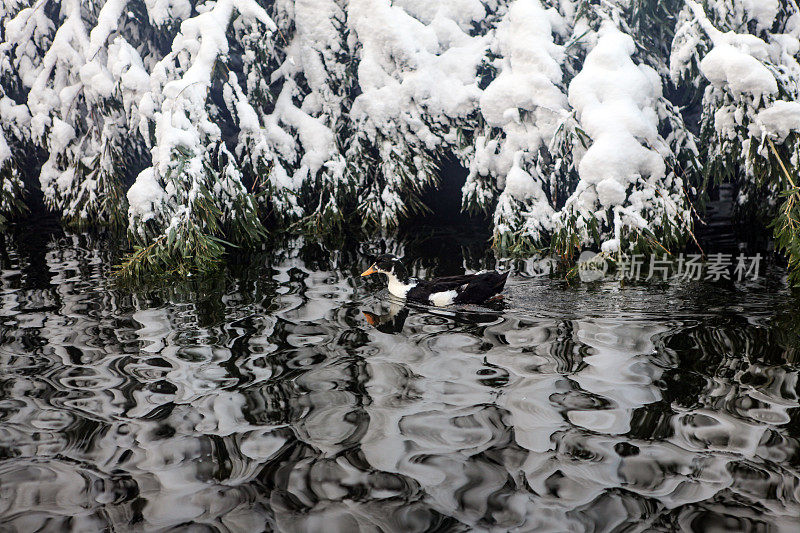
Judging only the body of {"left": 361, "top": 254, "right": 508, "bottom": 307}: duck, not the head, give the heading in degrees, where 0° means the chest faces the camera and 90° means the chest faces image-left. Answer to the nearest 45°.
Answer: approximately 90°
